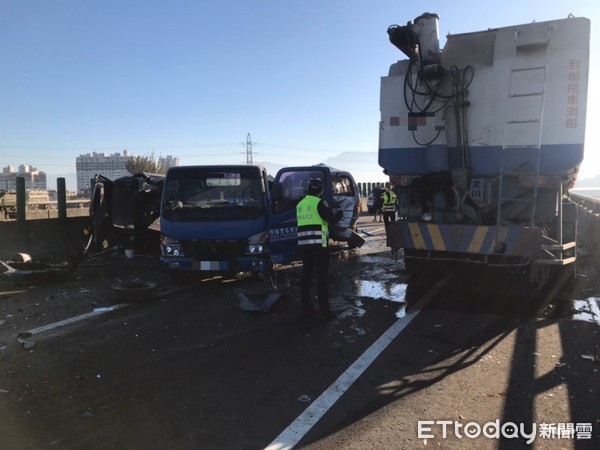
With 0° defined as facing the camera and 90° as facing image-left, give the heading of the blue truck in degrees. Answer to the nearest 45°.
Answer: approximately 0°

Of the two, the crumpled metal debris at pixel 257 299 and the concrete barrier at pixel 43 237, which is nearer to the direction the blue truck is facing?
the crumpled metal debris

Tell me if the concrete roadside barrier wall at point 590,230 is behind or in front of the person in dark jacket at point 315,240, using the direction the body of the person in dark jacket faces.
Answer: in front

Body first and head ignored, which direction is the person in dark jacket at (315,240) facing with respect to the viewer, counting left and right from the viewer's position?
facing away from the viewer and to the right of the viewer

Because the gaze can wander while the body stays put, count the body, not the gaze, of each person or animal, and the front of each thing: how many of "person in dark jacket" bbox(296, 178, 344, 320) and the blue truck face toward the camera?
1

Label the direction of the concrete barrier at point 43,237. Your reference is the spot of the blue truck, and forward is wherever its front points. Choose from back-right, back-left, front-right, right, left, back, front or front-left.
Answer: back-right

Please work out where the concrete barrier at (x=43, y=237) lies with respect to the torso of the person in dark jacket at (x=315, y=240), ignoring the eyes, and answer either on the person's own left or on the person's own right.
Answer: on the person's own left

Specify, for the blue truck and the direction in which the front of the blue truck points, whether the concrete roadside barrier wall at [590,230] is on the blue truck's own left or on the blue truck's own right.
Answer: on the blue truck's own left
